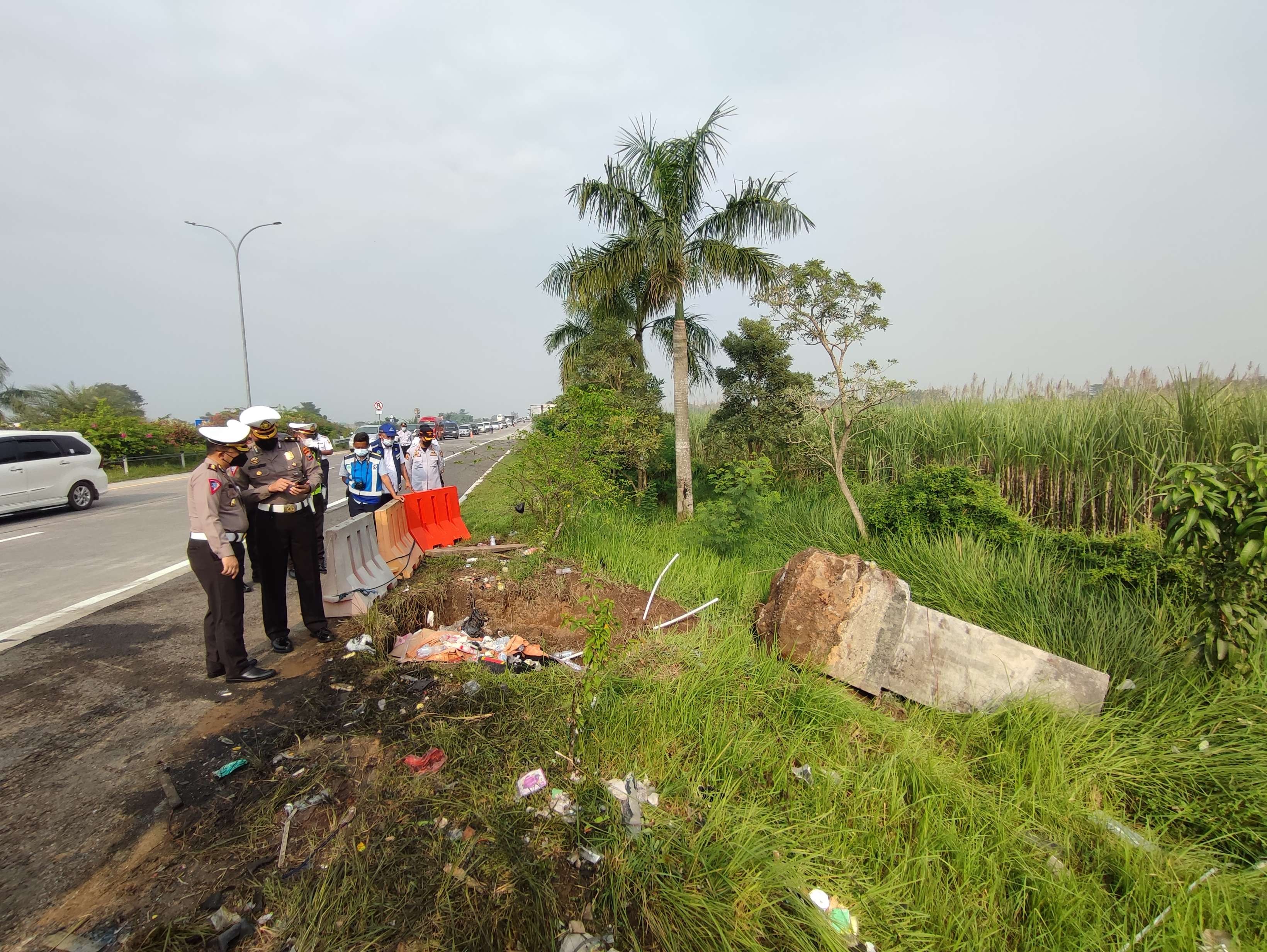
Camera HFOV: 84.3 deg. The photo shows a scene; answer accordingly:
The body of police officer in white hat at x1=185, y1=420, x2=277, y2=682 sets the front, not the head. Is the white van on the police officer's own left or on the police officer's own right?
on the police officer's own left

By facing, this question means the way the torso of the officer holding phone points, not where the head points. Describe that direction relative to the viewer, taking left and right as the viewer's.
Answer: facing the viewer

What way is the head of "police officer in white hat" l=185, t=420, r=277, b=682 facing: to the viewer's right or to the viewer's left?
to the viewer's right

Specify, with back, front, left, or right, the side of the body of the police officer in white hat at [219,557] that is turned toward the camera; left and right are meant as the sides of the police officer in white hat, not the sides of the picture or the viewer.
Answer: right

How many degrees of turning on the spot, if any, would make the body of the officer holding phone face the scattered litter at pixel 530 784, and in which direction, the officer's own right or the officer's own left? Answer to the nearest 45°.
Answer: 0° — they already face it

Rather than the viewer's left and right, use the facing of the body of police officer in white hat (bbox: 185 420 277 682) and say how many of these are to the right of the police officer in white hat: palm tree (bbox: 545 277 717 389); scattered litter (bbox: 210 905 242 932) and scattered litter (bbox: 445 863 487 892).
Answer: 2

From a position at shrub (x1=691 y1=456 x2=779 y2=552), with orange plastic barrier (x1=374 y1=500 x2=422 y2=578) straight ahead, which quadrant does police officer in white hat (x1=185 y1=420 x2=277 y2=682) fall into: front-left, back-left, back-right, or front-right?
front-left

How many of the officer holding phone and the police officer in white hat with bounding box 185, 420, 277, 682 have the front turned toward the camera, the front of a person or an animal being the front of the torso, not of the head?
1

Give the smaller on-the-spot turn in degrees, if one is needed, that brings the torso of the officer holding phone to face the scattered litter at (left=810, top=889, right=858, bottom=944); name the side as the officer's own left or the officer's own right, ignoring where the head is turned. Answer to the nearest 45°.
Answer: approximately 45° to the officer's own left
